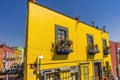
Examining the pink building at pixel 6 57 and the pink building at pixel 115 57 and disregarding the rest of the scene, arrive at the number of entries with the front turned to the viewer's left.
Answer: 0

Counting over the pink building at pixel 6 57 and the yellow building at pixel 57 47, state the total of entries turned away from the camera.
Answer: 0

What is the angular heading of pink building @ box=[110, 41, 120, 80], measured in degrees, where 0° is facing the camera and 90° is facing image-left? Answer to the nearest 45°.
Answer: approximately 315°

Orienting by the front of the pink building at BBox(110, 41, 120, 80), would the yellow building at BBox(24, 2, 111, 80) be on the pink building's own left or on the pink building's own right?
on the pink building's own right

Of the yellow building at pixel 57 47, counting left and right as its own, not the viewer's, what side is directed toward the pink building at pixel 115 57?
left

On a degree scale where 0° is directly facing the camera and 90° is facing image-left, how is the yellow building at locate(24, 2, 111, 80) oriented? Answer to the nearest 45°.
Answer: approximately 315°

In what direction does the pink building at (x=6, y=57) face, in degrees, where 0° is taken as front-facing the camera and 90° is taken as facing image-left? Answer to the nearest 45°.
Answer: approximately 315°

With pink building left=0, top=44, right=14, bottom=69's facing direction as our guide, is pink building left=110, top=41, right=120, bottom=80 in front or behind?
in front

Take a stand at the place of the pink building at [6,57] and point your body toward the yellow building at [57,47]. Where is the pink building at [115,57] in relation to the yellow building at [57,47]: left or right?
left
